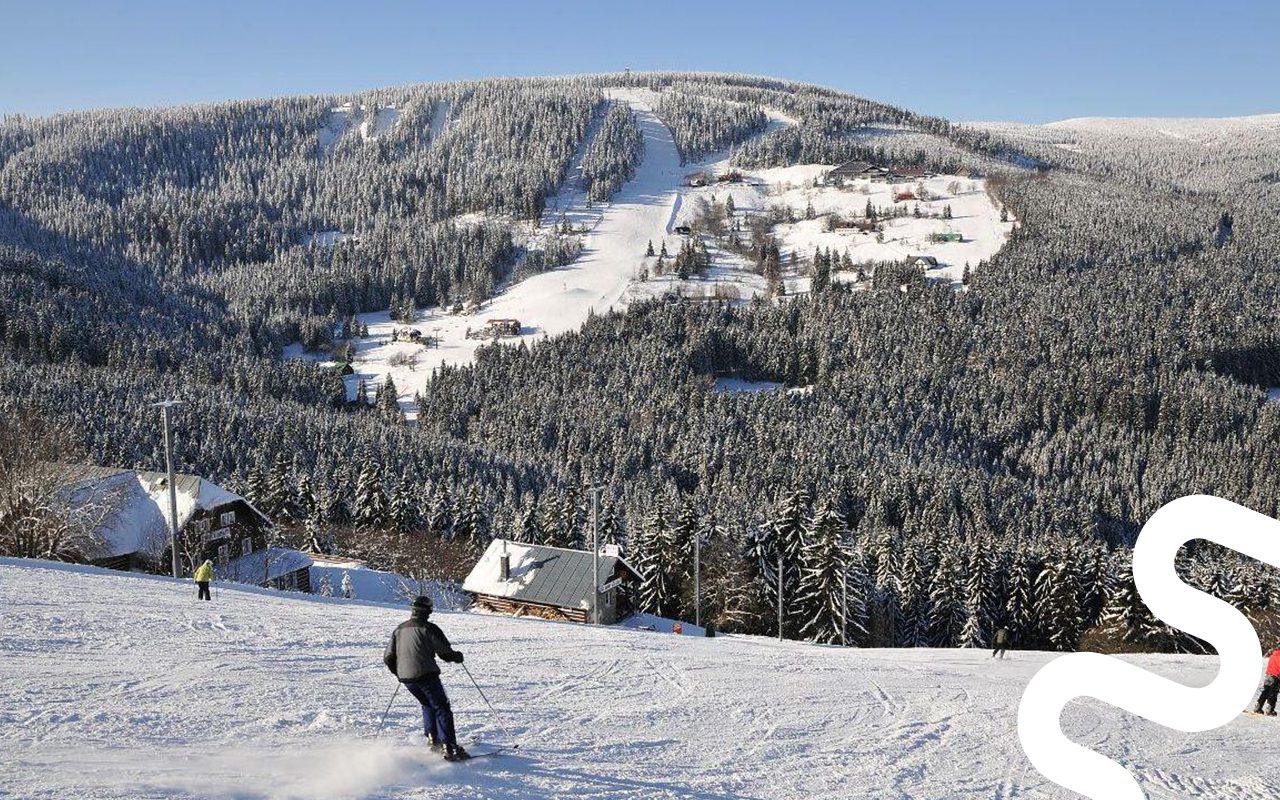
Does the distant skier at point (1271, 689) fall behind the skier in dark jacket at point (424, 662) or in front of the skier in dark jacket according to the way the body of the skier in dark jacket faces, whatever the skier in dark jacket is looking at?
in front

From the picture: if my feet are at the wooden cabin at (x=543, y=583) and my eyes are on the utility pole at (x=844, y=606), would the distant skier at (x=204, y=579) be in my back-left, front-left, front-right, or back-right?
back-right

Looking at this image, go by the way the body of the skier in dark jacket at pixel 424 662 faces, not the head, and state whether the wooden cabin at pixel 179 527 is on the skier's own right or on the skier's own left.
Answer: on the skier's own left

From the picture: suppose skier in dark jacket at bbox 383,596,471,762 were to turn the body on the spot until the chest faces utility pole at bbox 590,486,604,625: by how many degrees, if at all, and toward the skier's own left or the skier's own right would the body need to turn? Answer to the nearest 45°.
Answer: approximately 45° to the skier's own left

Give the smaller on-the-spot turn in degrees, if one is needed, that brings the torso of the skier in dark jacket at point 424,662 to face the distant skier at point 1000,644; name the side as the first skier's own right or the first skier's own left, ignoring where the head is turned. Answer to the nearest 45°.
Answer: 0° — they already face them

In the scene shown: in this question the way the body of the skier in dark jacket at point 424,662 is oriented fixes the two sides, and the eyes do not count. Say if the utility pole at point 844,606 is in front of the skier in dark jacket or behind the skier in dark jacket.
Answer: in front

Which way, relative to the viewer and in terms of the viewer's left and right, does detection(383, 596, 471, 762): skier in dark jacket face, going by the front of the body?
facing away from the viewer and to the right of the viewer

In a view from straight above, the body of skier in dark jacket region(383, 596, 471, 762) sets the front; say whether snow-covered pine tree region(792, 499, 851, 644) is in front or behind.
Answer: in front

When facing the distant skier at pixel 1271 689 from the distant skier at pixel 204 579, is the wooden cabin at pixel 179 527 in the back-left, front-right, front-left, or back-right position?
back-left
